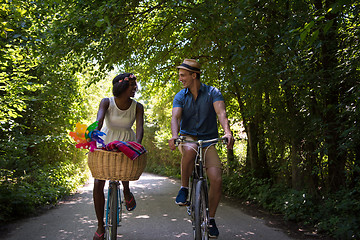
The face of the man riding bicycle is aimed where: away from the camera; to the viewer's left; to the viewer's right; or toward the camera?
to the viewer's left

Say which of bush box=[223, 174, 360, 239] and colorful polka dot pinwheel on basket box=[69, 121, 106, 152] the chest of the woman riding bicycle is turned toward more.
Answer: the colorful polka dot pinwheel on basket

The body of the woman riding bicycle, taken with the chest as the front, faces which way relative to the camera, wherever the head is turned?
toward the camera

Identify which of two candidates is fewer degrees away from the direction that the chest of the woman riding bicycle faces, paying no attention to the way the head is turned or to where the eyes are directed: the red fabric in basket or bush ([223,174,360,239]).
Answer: the red fabric in basket

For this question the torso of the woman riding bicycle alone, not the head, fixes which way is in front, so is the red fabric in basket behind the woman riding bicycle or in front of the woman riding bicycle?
in front

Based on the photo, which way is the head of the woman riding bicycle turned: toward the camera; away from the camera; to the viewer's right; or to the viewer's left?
to the viewer's right

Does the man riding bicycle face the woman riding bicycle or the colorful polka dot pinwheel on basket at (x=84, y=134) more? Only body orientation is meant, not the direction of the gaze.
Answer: the colorful polka dot pinwheel on basket

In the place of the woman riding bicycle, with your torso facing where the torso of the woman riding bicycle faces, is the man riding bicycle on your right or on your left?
on your left

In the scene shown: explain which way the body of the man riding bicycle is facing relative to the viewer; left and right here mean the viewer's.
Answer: facing the viewer

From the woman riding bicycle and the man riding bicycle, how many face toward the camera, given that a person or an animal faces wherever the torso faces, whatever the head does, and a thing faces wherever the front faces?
2

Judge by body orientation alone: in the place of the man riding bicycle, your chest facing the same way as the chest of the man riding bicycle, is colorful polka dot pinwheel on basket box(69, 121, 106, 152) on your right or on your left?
on your right

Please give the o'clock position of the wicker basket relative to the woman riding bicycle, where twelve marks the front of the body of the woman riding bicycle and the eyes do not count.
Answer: The wicker basket is roughly at 12 o'clock from the woman riding bicycle.
